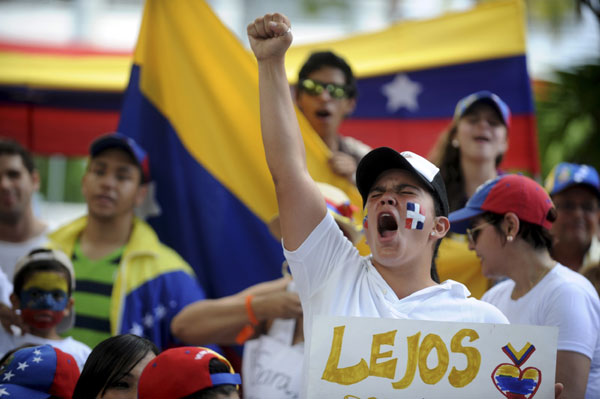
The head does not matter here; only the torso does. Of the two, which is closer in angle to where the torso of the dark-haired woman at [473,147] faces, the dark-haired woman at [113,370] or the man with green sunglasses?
the dark-haired woman

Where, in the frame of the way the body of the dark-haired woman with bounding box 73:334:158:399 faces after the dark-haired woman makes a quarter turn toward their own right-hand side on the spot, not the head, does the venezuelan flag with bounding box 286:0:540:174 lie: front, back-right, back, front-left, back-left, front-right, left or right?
back

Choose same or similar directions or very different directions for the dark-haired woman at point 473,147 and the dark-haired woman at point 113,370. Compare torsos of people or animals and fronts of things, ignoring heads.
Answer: same or similar directions

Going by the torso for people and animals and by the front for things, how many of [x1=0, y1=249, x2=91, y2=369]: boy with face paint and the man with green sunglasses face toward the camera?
2

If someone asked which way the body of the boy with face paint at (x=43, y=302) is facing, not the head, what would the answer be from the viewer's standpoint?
toward the camera

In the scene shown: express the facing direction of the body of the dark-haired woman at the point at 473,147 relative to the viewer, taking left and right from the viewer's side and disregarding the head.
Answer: facing the viewer and to the right of the viewer

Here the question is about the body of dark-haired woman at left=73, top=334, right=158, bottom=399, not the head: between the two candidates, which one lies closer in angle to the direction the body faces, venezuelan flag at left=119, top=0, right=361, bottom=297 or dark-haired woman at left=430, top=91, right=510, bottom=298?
the dark-haired woman

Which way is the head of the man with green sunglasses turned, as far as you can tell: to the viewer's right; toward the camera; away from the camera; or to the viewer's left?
toward the camera

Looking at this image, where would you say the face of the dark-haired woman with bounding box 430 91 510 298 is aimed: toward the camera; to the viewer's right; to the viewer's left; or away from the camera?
toward the camera

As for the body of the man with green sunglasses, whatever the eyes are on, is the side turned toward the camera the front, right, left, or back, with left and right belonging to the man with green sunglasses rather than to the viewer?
front

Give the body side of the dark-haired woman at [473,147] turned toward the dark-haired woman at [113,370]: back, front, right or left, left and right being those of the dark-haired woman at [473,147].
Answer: front

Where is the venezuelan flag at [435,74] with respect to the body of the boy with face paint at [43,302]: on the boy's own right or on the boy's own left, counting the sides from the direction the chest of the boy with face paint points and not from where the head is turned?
on the boy's own left

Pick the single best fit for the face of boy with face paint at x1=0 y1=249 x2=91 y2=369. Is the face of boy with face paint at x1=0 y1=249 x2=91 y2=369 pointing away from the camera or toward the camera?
toward the camera
